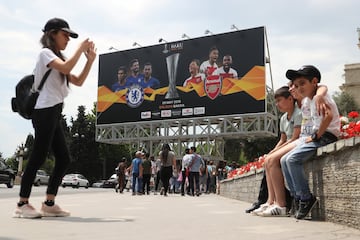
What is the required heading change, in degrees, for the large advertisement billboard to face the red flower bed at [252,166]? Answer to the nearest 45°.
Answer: approximately 45° to its left

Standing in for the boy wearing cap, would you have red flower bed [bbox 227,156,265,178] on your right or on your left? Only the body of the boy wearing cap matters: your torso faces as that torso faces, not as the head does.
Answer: on your right

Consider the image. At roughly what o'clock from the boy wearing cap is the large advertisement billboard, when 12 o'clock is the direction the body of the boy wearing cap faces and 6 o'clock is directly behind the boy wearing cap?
The large advertisement billboard is roughly at 4 o'clock from the boy wearing cap.

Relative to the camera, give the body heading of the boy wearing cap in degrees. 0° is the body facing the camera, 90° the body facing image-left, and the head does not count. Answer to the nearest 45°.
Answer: approximately 45°

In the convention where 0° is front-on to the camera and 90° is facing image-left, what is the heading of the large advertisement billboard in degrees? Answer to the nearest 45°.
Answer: approximately 45°

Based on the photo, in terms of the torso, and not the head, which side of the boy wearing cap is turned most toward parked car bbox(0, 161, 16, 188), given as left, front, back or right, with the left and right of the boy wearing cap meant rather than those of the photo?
right
